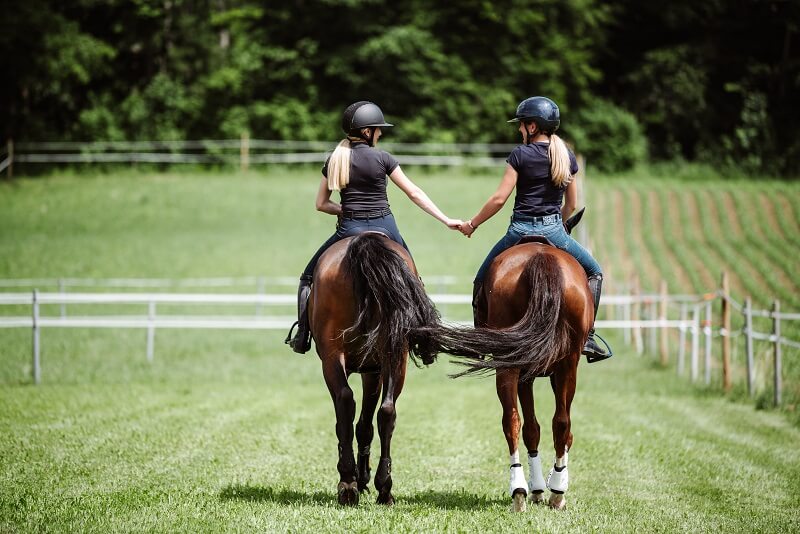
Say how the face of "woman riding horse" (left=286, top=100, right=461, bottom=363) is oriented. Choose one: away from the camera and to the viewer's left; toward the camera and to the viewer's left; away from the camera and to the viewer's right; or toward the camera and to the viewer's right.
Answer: away from the camera and to the viewer's right

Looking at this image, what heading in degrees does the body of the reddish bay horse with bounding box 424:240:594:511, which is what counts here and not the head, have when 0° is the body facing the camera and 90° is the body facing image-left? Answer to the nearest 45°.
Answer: approximately 180°

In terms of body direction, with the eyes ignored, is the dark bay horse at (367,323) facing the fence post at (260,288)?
yes

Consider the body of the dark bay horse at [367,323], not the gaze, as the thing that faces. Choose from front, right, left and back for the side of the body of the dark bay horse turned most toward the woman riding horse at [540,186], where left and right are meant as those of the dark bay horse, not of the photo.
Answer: right

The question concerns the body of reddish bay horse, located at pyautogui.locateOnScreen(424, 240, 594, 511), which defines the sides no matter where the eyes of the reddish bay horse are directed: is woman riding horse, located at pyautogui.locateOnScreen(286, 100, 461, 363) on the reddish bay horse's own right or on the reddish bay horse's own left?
on the reddish bay horse's own left

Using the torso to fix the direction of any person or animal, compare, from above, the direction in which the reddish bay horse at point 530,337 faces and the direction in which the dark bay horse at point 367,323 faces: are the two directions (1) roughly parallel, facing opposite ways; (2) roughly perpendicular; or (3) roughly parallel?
roughly parallel

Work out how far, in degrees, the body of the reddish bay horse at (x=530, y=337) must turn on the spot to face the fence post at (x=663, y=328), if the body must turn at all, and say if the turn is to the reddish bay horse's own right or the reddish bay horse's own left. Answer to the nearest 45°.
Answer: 0° — it already faces it

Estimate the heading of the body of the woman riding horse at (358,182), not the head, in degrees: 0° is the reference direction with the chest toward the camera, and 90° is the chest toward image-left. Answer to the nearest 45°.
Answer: approximately 180°

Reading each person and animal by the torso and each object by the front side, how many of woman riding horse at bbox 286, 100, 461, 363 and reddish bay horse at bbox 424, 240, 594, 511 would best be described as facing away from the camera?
2

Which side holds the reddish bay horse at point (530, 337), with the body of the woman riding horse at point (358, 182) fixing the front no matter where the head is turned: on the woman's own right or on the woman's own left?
on the woman's own right

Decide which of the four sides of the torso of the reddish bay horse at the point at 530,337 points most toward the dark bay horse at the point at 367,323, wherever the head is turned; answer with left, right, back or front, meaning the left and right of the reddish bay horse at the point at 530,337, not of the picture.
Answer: left

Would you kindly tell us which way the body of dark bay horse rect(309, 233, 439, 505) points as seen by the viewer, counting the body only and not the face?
away from the camera

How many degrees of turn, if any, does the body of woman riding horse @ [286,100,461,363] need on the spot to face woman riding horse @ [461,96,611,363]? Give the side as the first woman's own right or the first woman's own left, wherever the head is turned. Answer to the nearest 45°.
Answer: approximately 90° to the first woman's own right

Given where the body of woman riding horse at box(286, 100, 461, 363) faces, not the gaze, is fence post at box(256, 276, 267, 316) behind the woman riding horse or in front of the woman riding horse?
in front

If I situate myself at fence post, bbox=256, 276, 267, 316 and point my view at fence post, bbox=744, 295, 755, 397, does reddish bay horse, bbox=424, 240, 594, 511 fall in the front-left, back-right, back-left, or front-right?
front-right
